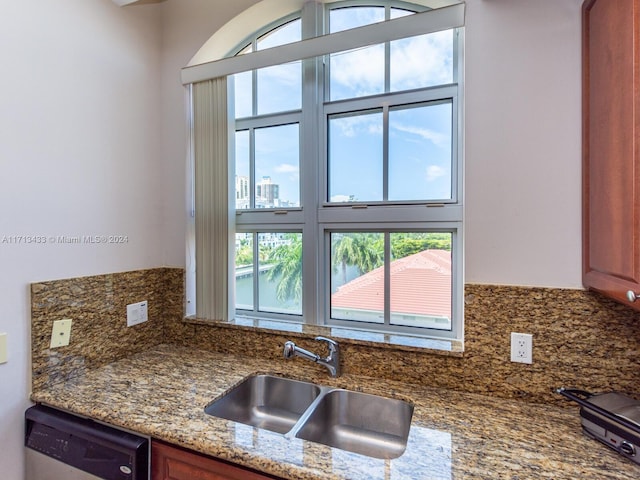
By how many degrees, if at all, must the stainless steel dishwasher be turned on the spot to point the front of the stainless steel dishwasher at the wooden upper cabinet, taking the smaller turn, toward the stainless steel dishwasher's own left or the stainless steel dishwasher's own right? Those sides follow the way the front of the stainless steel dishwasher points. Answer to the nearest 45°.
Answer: approximately 90° to the stainless steel dishwasher's own left

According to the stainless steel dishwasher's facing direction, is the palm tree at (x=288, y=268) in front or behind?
behind

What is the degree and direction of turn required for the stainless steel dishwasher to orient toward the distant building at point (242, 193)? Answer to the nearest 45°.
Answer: approximately 180°

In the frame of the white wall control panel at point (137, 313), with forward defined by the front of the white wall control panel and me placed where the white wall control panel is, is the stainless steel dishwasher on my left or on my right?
on my right
